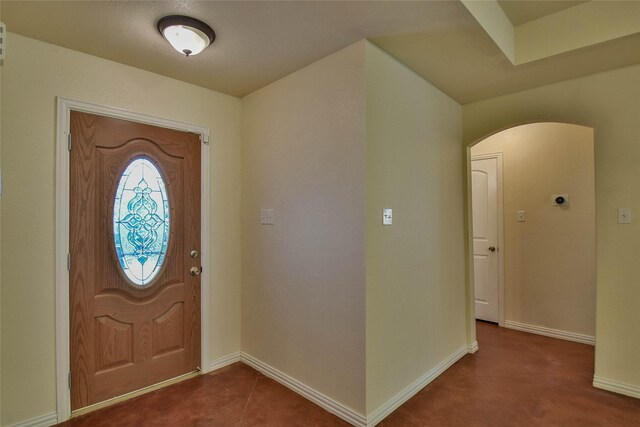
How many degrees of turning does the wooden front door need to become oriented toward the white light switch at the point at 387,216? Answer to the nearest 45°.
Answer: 0° — it already faces it

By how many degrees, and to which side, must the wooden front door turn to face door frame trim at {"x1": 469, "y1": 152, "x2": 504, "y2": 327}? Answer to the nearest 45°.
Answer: approximately 45° to its left

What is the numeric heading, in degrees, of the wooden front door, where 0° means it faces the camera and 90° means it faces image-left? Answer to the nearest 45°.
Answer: approximately 315°
